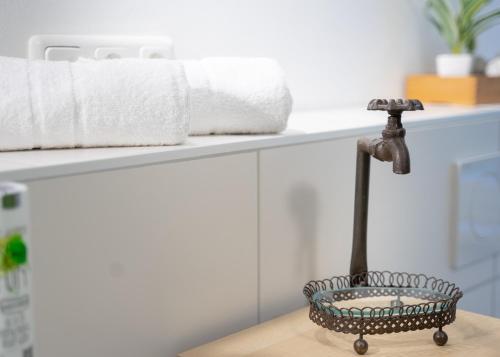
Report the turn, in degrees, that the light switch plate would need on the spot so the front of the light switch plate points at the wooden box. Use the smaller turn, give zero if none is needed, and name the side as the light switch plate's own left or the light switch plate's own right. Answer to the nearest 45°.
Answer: approximately 135° to the light switch plate's own left

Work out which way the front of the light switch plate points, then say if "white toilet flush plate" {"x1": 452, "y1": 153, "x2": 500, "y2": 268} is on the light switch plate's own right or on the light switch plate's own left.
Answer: on the light switch plate's own left

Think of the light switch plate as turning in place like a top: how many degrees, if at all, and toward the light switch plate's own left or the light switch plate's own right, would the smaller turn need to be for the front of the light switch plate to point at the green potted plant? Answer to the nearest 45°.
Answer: approximately 135° to the light switch plate's own left

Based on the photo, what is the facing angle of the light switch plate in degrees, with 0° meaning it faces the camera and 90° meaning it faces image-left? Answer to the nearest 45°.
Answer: approximately 0°

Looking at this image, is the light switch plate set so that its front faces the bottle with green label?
yes

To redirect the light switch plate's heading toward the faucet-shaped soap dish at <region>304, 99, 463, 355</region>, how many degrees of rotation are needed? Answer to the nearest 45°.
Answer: approximately 45° to its left
